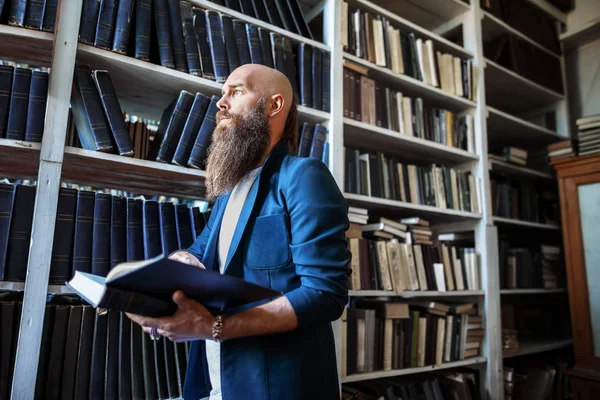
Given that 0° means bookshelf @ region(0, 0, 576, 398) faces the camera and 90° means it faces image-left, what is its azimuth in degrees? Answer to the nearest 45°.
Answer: approximately 315°

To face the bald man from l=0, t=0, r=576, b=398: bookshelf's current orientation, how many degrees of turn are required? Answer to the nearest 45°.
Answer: approximately 45° to its right

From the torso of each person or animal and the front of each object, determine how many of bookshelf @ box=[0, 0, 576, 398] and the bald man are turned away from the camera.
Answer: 0

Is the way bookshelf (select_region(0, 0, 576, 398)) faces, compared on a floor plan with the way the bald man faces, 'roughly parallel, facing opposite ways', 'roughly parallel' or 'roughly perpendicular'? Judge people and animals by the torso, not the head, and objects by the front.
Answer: roughly perpendicular
